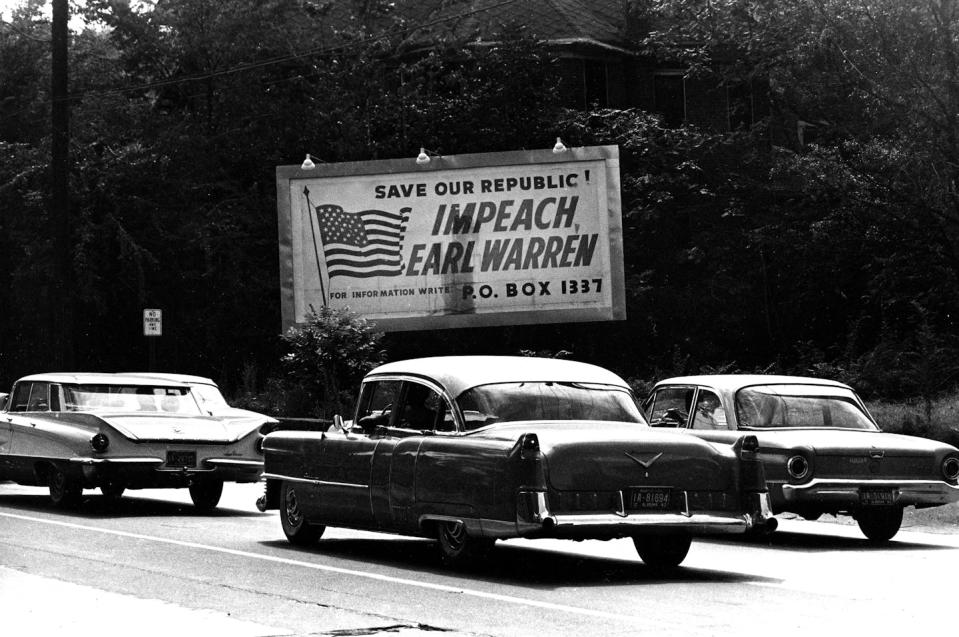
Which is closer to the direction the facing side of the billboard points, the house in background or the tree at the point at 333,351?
the tree

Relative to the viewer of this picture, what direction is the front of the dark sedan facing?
facing away from the viewer and to the left of the viewer

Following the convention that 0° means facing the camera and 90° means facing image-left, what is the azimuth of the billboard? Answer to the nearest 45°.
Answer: approximately 0°

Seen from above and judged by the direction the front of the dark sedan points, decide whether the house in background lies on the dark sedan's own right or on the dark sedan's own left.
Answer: on the dark sedan's own right
